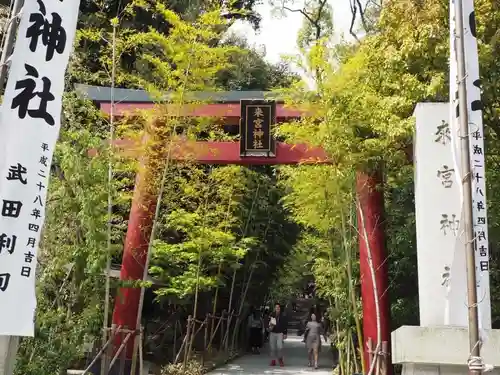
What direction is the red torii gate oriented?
toward the camera

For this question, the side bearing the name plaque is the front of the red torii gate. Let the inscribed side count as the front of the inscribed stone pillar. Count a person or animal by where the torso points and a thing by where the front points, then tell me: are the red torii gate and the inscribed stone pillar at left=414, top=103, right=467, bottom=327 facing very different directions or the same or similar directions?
same or similar directions

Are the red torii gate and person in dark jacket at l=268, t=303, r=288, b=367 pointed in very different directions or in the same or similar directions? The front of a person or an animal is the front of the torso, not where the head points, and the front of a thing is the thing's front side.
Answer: same or similar directions

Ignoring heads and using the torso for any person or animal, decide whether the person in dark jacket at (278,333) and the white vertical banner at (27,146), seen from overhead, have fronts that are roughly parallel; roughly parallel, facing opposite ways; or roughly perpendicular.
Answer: roughly parallel

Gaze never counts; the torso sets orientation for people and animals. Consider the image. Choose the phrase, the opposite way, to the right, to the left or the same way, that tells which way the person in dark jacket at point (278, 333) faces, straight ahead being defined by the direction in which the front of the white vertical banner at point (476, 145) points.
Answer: the same way

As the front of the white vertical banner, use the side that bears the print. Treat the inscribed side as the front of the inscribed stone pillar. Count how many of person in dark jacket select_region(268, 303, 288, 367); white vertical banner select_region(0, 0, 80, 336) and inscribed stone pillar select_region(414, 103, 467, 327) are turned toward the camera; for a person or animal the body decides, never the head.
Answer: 3

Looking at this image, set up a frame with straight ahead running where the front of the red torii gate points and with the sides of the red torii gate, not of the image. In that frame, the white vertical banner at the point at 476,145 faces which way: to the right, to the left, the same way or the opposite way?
the same way

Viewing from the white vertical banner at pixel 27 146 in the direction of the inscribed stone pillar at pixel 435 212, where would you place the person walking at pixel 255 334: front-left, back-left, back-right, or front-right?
front-left

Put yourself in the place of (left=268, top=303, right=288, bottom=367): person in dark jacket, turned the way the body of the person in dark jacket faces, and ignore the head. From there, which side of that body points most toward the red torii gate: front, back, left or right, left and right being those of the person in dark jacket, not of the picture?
front

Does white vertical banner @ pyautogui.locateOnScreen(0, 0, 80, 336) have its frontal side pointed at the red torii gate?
no

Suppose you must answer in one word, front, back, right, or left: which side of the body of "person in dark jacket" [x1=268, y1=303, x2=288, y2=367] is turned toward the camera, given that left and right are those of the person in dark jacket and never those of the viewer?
front

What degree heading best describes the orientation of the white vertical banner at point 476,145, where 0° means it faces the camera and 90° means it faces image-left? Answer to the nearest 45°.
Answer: approximately 0°

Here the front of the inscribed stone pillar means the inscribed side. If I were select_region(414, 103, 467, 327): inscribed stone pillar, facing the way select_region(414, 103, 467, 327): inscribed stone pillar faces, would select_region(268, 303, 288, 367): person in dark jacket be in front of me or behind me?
behind

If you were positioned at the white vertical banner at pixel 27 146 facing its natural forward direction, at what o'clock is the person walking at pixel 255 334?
The person walking is roughly at 7 o'clock from the white vertical banner.
